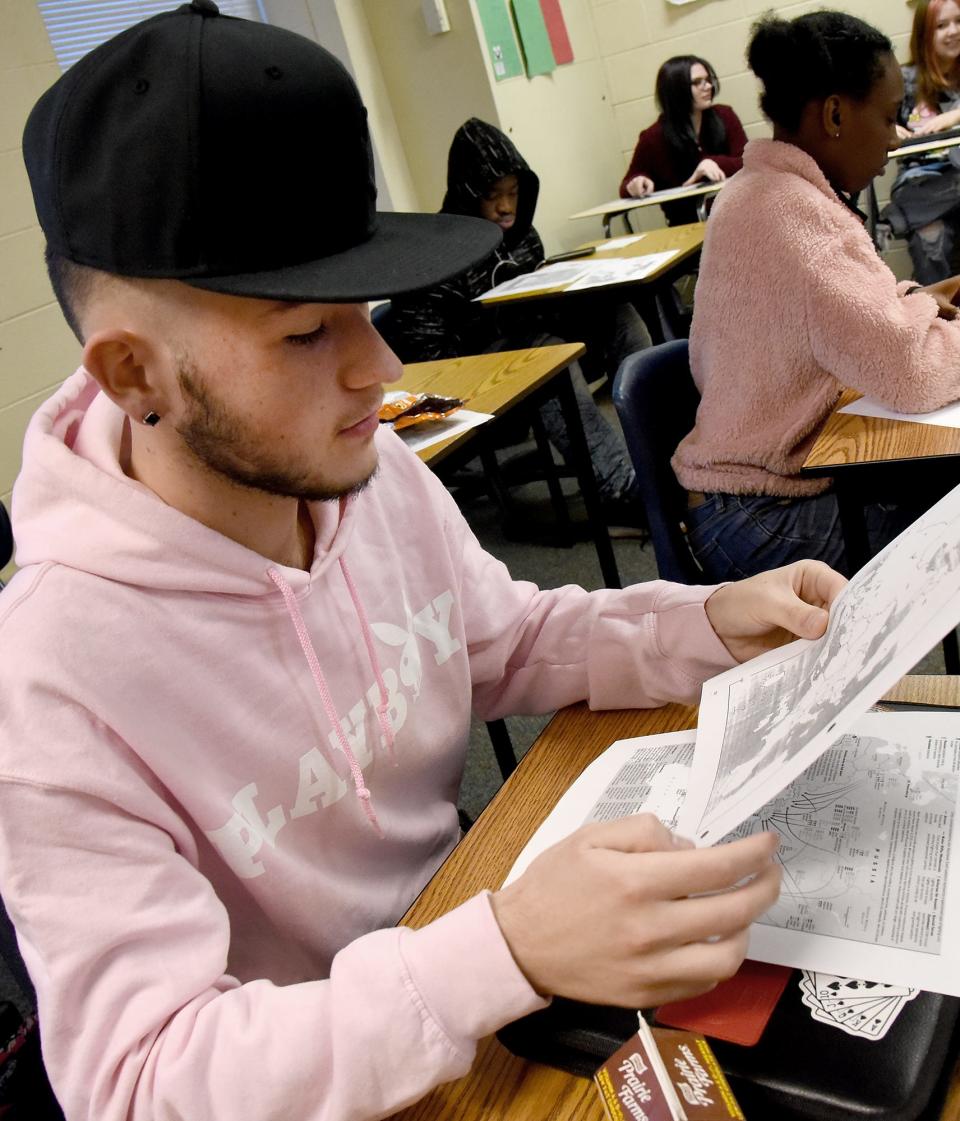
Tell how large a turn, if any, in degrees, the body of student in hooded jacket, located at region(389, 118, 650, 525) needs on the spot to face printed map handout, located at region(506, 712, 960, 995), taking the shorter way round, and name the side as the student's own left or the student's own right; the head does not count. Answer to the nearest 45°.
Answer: approximately 45° to the student's own right

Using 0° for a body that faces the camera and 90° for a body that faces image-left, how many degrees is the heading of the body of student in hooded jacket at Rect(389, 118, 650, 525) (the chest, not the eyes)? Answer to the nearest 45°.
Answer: approximately 315°

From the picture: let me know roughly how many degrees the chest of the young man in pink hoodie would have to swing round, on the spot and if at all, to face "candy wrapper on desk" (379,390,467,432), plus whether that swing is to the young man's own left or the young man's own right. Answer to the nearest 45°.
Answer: approximately 135° to the young man's own left

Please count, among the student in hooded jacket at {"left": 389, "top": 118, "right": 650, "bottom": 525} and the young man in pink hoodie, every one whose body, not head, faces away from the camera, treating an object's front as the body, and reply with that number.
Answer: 0

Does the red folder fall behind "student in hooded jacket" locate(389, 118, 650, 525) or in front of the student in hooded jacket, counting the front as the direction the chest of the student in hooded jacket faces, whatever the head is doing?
in front

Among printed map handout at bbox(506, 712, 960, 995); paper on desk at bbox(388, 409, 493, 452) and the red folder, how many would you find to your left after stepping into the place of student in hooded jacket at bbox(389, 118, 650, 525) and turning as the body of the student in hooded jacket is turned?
0

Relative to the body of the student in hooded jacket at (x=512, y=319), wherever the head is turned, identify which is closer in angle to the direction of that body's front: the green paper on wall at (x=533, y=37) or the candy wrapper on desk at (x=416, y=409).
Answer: the candy wrapper on desk

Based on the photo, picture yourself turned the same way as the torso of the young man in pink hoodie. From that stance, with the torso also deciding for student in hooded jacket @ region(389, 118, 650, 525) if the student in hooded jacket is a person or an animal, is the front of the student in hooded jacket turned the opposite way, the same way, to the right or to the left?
the same way

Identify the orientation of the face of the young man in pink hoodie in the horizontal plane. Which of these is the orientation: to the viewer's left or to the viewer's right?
to the viewer's right

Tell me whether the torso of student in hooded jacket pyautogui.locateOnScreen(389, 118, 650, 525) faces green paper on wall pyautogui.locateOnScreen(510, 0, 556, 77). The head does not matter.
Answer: no

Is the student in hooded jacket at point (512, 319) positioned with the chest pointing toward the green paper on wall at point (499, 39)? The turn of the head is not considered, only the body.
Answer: no

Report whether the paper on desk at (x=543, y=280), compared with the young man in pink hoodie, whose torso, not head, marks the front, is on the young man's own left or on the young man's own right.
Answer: on the young man's own left
